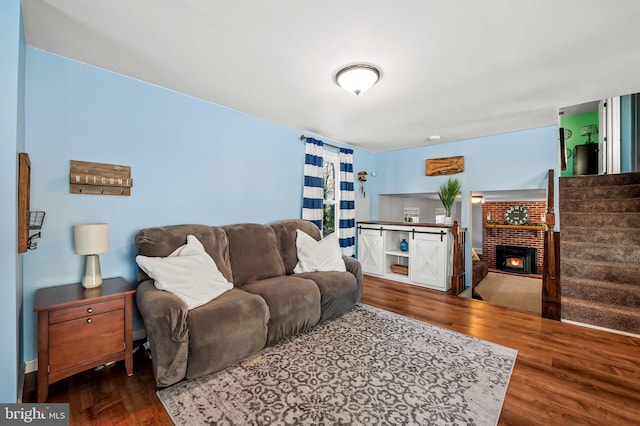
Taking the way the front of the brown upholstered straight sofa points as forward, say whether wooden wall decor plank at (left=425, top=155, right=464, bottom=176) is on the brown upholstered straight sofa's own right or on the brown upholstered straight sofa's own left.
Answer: on the brown upholstered straight sofa's own left

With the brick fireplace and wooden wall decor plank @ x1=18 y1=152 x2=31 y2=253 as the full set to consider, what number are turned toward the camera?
1

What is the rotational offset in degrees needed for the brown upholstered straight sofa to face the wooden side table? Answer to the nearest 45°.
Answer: approximately 135° to its right

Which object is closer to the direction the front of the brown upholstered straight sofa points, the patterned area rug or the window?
the patterned area rug

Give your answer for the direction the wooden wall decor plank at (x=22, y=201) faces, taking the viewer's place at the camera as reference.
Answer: facing to the right of the viewer

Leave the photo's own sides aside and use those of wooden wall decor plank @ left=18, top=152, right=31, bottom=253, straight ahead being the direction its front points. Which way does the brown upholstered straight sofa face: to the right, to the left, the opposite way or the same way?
to the right

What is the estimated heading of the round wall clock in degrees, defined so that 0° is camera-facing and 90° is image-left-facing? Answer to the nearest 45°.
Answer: approximately 0°
